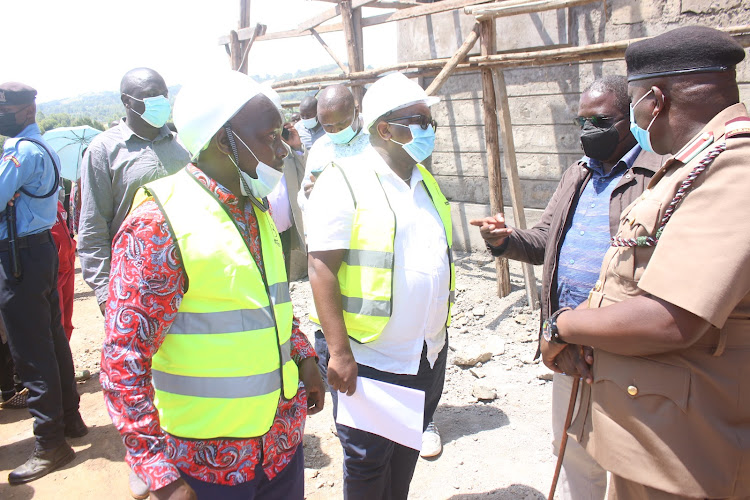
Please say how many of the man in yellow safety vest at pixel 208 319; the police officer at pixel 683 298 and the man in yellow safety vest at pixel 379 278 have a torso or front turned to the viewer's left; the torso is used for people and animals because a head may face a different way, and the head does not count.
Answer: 1

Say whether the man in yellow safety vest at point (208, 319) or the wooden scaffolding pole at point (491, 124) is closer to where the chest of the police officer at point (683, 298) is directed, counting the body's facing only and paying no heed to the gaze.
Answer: the man in yellow safety vest

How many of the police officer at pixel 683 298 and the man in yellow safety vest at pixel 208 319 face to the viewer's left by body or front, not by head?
1

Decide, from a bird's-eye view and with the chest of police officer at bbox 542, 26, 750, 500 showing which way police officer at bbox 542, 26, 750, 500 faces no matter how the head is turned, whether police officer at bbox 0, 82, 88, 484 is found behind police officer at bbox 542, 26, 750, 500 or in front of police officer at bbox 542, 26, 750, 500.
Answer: in front

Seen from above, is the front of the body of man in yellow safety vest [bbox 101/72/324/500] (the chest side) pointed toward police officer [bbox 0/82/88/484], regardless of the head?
no

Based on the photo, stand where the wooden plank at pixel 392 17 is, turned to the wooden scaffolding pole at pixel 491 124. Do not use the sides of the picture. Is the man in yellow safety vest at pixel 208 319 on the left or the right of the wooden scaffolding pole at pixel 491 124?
right

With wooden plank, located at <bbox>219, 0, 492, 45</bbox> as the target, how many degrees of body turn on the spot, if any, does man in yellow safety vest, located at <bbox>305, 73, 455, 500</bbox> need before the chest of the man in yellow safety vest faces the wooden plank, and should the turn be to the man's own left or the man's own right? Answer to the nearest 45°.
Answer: approximately 135° to the man's own left

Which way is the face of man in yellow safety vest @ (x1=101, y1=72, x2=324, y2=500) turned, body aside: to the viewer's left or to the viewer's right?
to the viewer's right

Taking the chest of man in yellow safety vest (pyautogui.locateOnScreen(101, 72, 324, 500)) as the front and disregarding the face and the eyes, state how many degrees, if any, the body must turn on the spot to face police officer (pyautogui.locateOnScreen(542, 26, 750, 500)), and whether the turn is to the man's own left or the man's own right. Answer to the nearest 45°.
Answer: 0° — they already face them

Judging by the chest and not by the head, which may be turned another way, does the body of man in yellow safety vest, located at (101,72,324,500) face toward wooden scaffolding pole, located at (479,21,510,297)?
no

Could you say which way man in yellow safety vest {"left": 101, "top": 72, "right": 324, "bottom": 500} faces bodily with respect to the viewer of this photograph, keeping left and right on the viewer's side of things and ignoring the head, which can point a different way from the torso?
facing the viewer and to the right of the viewer

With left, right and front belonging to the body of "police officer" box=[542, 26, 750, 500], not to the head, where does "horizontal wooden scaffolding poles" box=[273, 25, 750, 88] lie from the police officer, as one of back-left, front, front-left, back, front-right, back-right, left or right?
right

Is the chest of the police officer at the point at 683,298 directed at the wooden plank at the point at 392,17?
no

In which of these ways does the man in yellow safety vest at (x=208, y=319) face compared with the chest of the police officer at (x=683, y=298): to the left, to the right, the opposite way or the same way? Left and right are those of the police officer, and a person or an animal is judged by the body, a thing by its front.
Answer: the opposite way

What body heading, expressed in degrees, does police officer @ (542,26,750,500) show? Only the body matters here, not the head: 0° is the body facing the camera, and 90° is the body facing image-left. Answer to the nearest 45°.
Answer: approximately 90°

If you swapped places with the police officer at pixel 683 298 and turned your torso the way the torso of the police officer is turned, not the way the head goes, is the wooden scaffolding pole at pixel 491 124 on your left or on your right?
on your right
